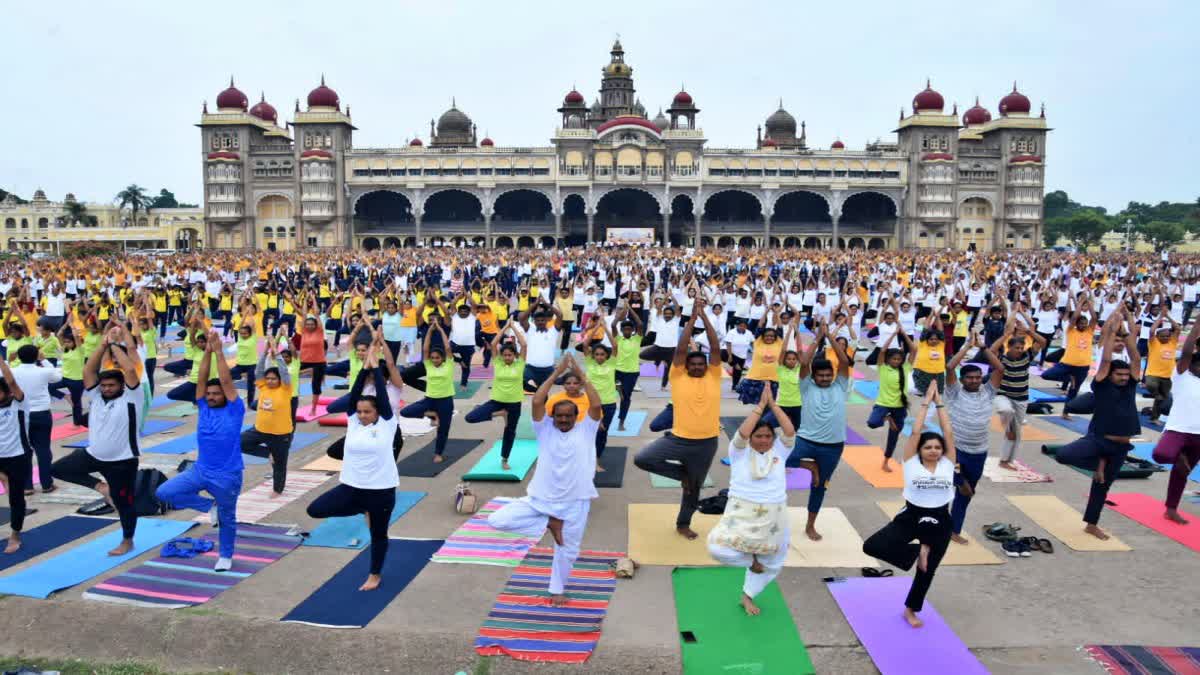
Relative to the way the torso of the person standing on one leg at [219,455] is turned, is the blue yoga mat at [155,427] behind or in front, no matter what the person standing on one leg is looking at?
behind

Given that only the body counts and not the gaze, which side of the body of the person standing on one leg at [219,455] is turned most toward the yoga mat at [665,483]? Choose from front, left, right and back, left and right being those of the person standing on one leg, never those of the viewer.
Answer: left

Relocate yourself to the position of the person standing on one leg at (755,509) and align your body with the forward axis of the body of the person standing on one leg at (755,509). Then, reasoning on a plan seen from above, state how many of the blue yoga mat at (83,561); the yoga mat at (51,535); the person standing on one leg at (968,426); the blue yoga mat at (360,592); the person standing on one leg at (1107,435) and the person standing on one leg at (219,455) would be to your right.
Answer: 4

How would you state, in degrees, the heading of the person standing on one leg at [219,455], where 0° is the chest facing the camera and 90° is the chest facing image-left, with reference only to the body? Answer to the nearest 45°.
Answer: approximately 0°

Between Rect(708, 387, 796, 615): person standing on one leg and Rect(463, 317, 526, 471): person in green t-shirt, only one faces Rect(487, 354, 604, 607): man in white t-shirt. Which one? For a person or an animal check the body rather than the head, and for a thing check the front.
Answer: the person in green t-shirt

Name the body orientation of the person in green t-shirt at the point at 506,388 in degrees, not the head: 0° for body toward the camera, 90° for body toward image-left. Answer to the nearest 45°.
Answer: approximately 0°

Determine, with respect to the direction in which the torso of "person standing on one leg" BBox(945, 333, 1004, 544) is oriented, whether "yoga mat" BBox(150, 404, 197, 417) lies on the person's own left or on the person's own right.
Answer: on the person's own right

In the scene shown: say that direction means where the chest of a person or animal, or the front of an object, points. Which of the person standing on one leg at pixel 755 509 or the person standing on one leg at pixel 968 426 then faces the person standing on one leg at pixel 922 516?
the person standing on one leg at pixel 968 426

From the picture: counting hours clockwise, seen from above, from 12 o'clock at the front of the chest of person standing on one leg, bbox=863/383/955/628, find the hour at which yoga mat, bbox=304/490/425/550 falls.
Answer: The yoga mat is roughly at 3 o'clock from the person standing on one leg.

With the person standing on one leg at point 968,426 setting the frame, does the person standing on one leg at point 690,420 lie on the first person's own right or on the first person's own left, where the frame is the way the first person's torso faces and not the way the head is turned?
on the first person's own right

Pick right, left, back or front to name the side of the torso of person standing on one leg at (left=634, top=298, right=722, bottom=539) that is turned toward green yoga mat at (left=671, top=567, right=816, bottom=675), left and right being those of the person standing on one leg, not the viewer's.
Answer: front
